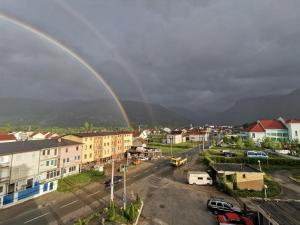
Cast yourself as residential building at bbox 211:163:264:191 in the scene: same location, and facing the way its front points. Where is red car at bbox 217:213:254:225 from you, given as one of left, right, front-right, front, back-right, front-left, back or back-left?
front-left

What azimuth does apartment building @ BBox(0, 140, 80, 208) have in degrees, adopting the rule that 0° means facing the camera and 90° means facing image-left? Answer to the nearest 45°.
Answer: approximately 315°

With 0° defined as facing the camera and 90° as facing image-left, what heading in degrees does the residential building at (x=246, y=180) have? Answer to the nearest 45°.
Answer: approximately 45°

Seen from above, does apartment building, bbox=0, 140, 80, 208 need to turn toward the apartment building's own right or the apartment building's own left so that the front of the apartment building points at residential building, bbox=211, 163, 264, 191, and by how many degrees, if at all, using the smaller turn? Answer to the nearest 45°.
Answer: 0° — it already faces it

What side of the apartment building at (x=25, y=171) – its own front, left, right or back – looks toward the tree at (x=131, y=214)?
front
